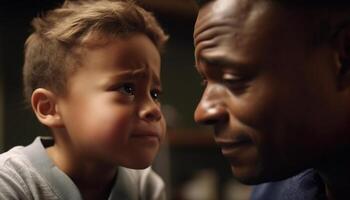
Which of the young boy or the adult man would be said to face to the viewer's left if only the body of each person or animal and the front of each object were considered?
the adult man

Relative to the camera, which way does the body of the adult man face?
to the viewer's left

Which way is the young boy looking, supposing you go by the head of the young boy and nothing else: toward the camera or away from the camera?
toward the camera

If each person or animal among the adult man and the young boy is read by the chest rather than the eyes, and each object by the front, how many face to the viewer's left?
1

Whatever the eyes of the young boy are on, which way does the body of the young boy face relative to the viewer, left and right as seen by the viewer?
facing the viewer and to the right of the viewer

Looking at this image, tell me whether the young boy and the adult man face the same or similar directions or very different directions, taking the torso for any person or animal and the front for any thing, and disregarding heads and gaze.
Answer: very different directions
